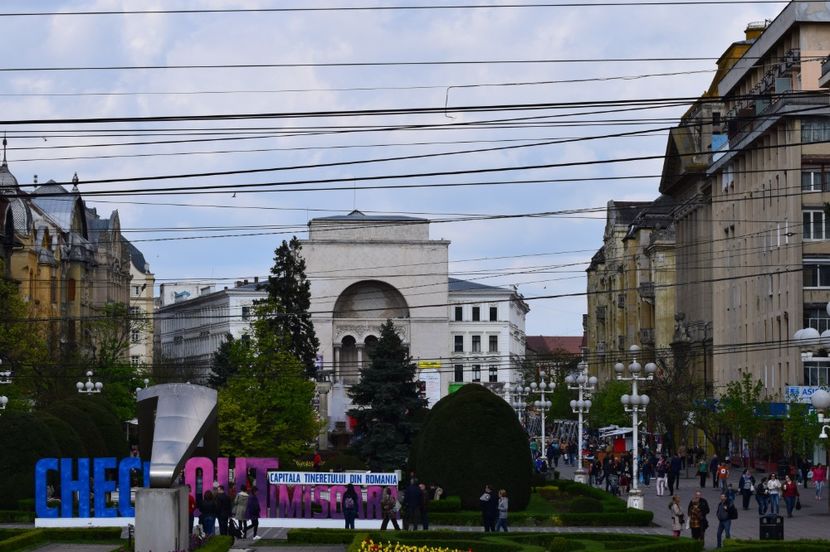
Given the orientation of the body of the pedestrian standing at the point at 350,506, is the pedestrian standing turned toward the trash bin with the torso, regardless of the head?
no

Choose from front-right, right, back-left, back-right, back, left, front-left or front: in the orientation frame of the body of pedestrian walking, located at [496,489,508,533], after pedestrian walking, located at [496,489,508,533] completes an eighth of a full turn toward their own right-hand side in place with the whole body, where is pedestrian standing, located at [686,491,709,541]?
back

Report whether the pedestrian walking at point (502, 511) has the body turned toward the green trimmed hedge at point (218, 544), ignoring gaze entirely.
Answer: no
